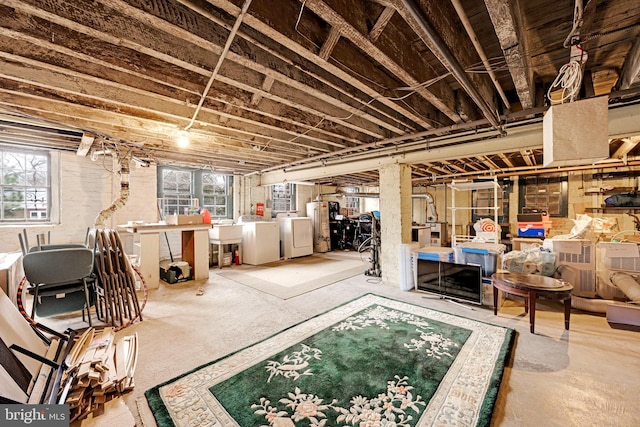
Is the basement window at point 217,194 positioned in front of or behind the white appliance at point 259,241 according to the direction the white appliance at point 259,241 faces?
behind

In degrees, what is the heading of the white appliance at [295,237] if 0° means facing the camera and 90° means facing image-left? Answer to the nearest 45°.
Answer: approximately 315°

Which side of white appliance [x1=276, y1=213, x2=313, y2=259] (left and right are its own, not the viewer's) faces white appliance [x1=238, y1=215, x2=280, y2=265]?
right

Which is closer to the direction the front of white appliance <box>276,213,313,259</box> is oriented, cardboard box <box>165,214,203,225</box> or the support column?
the support column

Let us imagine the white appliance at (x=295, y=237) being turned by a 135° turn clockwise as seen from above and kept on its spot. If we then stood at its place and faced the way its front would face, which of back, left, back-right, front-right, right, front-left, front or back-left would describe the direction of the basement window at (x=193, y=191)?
front

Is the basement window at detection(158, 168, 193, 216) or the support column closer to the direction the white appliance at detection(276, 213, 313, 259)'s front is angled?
the support column

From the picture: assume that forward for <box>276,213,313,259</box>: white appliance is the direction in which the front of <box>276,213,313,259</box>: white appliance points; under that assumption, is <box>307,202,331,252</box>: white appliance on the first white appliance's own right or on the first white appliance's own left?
on the first white appliance's own left

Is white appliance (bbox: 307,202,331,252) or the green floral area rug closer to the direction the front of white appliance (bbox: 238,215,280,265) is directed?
the green floral area rug
